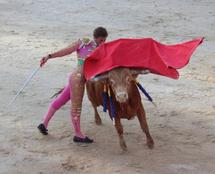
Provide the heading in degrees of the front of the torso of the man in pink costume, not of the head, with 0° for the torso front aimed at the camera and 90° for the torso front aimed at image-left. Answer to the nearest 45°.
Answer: approximately 270°

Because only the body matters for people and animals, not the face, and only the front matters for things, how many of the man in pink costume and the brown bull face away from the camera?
0

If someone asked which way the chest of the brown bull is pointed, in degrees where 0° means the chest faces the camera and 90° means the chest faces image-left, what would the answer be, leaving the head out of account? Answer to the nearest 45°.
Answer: approximately 315°

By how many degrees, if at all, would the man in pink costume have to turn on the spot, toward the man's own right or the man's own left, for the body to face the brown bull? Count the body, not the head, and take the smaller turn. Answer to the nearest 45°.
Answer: approximately 45° to the man's own right
